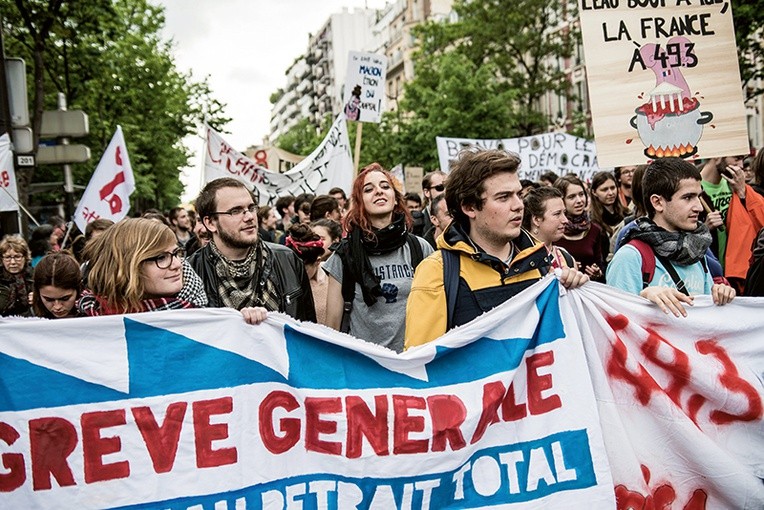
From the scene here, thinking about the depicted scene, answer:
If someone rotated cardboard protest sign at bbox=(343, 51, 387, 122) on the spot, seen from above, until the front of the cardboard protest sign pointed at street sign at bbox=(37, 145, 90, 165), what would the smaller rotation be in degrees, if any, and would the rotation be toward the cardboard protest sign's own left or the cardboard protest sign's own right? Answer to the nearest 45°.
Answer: approximately 90° to the cardboard protest sign's own right

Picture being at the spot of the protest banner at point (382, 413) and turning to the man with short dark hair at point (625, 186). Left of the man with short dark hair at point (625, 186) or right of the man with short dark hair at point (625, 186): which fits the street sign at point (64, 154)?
left

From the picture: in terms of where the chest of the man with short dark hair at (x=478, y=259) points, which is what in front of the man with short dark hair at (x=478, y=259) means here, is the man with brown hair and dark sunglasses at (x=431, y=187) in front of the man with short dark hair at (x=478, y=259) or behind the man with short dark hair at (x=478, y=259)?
behind

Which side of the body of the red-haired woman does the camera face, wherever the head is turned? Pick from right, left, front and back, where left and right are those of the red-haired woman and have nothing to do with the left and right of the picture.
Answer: front

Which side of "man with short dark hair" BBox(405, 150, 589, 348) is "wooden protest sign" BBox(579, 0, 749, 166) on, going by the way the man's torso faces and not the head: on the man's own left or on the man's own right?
on the man's own left

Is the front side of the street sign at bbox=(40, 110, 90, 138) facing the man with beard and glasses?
no

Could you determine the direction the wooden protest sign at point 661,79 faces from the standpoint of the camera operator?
facing the viewer

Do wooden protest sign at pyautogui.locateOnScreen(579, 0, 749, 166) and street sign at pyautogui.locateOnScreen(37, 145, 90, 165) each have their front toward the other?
no

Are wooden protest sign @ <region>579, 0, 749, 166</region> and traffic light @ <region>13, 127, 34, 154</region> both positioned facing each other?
no

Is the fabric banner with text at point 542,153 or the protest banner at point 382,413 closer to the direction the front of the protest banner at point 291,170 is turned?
the protest banner

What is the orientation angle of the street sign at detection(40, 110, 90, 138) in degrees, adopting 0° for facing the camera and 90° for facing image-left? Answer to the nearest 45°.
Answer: approximately 180°

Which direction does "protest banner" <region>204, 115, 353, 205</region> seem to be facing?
toward the camera

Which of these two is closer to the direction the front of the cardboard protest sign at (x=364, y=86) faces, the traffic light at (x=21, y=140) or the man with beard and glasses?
the man with beard and glasses

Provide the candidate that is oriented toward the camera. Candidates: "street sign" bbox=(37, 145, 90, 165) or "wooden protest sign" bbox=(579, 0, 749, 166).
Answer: the wooden protest sign

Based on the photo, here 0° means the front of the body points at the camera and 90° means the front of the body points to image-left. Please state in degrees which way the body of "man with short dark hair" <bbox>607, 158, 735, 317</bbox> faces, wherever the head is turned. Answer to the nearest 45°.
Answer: approximately 315°

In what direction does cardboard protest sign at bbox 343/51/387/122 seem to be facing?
toward the camera

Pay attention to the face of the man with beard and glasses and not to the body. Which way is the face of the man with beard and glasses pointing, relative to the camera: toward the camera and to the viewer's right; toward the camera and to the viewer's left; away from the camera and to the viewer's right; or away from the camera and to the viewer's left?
toward the camera and to the viewer's right

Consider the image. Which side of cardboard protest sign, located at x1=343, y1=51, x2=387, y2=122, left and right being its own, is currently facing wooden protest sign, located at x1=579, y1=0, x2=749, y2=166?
front
